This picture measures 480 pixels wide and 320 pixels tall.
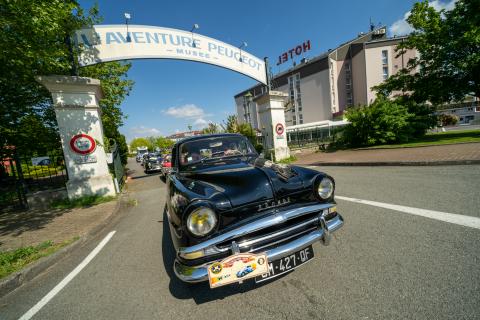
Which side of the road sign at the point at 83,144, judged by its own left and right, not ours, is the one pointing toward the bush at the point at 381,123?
left

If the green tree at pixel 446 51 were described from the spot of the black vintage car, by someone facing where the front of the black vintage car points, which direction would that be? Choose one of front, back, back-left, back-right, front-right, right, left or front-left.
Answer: left

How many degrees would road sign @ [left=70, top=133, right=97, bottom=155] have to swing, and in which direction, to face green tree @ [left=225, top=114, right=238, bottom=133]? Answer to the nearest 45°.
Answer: approximately 135° to its left

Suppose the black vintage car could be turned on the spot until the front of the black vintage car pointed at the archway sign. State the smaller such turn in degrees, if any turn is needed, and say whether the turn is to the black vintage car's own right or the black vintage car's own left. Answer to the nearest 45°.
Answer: approximately 180°

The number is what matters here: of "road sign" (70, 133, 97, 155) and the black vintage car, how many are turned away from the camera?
0

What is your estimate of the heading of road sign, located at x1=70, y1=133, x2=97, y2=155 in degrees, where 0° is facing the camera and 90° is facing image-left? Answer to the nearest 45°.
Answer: approximately 0°

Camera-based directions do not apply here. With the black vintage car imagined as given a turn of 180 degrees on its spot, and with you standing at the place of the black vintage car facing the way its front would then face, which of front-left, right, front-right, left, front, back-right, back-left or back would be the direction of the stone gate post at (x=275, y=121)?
front-right
